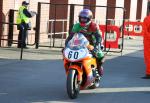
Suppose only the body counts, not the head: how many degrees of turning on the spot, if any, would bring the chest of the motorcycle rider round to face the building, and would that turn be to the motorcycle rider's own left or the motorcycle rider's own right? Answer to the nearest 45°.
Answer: approximately 135° to the motorcycle rider's own right

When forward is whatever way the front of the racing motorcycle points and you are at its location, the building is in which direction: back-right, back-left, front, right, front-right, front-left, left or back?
back-right

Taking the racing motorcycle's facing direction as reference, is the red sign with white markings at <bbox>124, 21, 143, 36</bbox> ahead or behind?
behind

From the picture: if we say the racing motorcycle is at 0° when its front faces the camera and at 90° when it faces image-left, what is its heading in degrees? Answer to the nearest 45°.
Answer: approximately 45°

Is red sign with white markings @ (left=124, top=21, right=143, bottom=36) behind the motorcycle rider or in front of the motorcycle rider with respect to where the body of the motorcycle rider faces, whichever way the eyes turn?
behind

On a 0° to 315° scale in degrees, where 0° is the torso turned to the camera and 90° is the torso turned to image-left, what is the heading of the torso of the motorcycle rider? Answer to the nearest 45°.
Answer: approximately 45°
